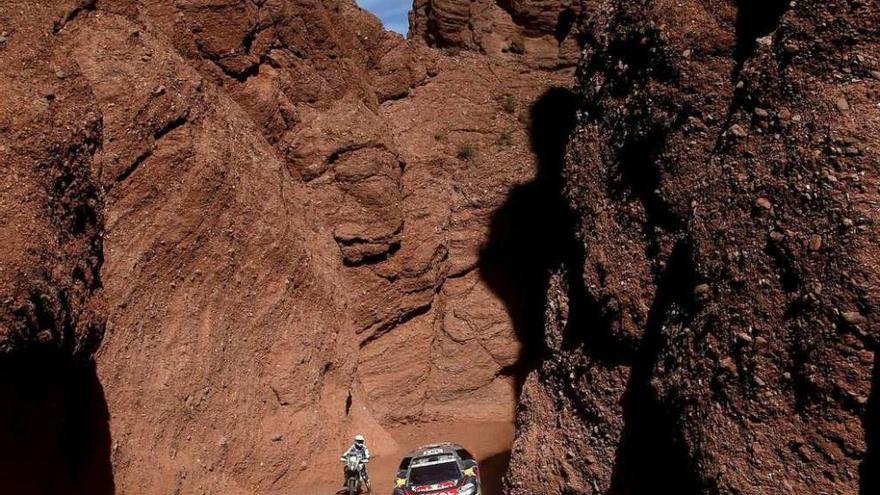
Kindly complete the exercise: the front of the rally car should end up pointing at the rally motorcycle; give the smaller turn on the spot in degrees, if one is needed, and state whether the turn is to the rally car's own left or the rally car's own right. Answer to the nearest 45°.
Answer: approximately 135° to the rally car's own right

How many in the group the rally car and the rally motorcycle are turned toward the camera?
2

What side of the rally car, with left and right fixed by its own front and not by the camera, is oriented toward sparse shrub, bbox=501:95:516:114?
back

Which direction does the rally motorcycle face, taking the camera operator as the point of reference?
facing the viewer

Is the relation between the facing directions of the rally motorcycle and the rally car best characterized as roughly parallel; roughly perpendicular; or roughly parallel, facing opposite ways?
roughly parallel

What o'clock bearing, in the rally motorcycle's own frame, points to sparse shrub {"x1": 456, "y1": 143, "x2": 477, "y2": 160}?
The sparse shrub is roughly at 7 o'clock from the rally motorcycle.

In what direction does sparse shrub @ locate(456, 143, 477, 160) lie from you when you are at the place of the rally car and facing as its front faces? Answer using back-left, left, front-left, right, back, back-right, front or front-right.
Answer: back
